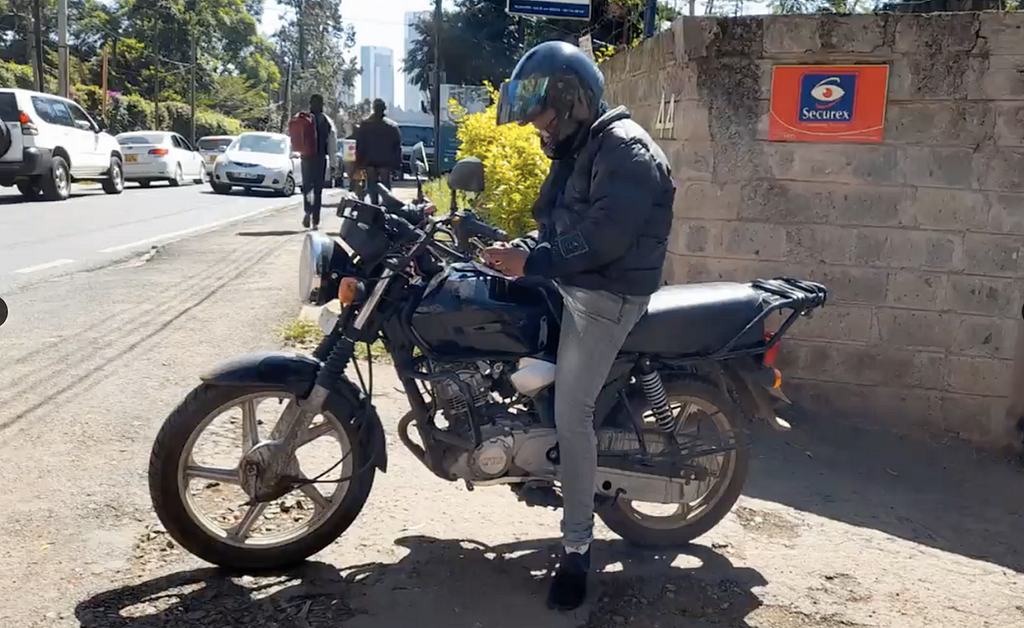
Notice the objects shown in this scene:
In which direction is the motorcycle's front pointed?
to the viewer's left

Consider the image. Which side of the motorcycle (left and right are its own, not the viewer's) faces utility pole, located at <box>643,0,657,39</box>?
right

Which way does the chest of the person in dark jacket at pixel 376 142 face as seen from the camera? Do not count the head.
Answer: away from the camera

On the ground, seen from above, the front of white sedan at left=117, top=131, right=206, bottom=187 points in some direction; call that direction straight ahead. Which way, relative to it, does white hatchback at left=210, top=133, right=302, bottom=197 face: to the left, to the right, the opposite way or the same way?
the opposite way

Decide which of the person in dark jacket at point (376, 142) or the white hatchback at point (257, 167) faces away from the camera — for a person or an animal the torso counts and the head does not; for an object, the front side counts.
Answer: the person in dark jacket

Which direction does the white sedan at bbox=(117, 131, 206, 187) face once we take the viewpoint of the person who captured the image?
facing away from the viewer and to the right of the viewer

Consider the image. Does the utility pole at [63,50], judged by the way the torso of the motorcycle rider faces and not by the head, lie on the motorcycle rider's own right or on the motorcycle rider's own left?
on the motorcycle rider's own right

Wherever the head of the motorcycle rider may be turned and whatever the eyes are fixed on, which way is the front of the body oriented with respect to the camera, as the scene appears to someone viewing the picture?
to the viewer's left

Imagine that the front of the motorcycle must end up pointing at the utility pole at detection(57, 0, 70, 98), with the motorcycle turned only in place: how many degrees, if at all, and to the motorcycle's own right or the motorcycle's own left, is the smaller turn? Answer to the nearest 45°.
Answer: approximately 45° to the motorcycle's own right
